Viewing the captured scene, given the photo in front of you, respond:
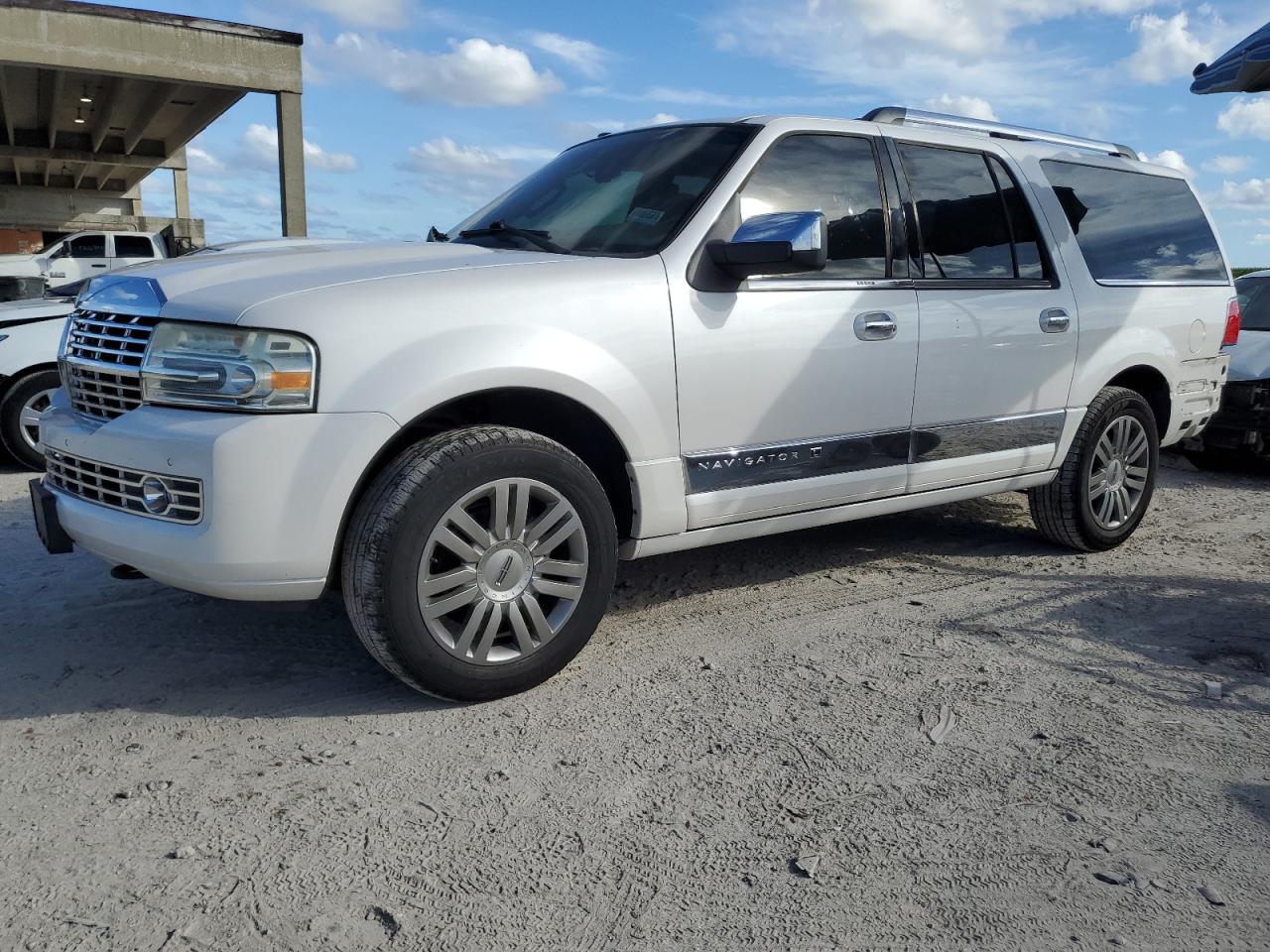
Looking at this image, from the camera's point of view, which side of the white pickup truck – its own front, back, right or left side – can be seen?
left

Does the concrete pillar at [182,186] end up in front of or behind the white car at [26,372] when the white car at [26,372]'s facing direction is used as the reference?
behind

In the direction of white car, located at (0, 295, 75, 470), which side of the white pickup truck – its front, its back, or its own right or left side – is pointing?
left

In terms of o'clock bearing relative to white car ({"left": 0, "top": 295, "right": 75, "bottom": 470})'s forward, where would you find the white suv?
The white suv is roughly at 10 o'clock from the white car.

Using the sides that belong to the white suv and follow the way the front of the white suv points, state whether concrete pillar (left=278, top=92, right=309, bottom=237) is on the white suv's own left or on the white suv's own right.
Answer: on the white suv's own right

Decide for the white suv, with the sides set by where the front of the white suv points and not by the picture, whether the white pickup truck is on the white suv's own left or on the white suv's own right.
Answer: on the white suv's own right

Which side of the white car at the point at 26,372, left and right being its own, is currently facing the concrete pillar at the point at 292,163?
back

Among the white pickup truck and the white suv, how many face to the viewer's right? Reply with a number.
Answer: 0

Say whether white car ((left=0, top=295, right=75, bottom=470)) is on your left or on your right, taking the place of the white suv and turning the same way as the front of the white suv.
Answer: on your right

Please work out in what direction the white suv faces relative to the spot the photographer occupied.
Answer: facing the viewer and to the left of the viewer

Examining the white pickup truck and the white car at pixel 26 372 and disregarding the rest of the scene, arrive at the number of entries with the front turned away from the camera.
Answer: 0
